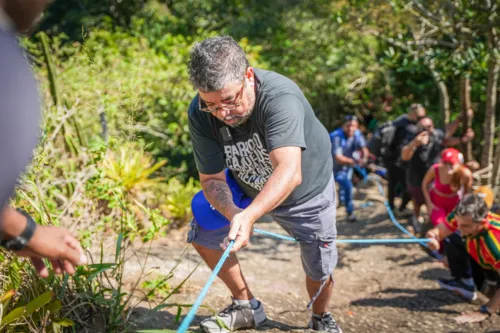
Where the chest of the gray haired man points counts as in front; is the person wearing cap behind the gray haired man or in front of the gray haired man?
behind

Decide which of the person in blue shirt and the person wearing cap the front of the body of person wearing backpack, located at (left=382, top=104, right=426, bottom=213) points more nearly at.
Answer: the person wearing cap

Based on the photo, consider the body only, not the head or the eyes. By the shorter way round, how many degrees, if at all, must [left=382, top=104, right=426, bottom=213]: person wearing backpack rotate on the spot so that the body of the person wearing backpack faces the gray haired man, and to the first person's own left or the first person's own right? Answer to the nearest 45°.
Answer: approximately 90° to the first person's own right

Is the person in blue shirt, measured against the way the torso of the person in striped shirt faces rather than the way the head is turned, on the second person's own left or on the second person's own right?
on the second person's own right

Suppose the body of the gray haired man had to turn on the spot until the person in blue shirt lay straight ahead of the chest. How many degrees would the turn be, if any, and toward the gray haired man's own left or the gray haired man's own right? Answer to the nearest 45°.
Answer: approximately 135° to the gray haired man's own right

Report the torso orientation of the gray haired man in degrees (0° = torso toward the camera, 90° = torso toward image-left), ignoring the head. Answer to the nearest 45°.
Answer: approximately 45°

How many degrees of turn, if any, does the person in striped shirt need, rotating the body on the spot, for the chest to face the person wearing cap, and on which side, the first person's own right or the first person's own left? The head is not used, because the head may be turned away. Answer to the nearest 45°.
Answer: approximately 135° to the first person's own right

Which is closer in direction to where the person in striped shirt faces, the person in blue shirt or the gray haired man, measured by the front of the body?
the gray haired man
